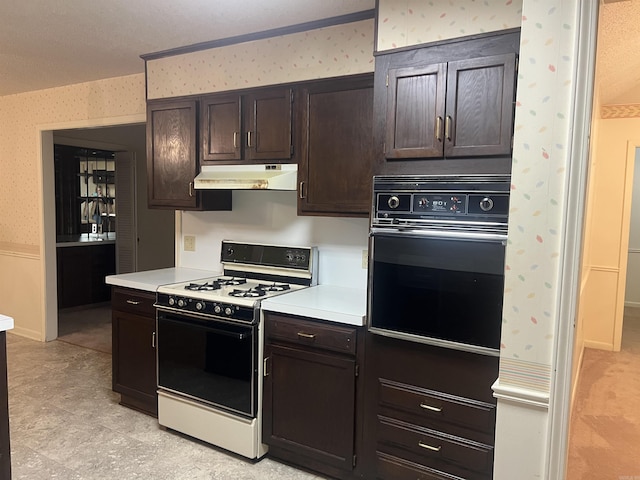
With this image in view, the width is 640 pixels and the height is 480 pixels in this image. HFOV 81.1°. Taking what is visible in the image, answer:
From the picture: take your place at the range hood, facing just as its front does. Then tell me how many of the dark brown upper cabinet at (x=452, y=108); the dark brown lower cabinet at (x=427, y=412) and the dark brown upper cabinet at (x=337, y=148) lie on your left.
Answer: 3

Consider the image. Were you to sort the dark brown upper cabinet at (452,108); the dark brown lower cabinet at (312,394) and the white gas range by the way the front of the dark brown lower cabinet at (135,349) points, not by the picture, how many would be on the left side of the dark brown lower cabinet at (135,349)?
3

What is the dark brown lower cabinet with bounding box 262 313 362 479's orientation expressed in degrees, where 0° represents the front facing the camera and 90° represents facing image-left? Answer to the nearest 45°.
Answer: approximately 45°

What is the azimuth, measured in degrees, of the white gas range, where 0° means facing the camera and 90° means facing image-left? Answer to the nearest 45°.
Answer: approximately 45°

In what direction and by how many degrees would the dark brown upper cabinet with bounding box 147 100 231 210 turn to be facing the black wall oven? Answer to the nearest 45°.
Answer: approximately 90° to its left

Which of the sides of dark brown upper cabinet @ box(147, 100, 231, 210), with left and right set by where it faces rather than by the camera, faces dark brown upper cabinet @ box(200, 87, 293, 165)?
left

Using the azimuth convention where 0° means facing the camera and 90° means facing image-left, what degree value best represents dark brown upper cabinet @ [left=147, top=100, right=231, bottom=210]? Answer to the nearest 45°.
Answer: approximately 45°

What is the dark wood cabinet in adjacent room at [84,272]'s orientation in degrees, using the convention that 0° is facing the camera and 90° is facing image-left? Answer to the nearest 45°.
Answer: approximately 315°
